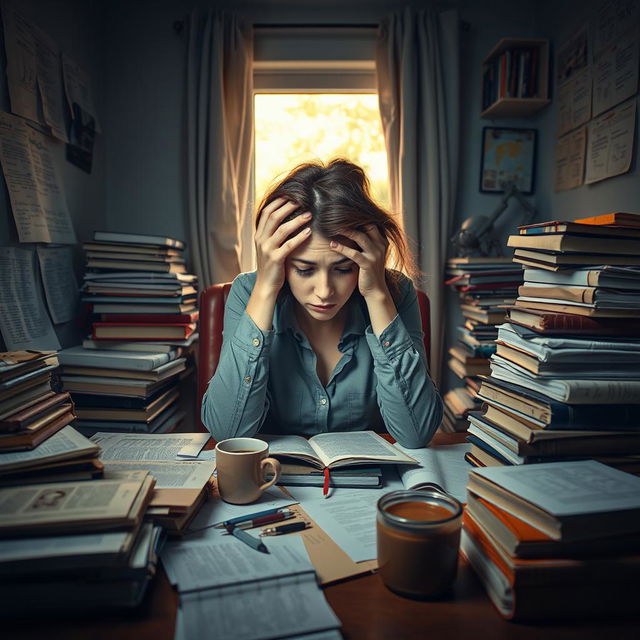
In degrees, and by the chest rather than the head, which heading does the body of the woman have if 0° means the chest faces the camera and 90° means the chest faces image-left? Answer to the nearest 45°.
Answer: approximately 0°

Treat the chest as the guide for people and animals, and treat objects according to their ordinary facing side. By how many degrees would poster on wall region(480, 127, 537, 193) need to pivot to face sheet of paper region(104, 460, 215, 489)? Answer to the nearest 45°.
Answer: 0° — it already faces it

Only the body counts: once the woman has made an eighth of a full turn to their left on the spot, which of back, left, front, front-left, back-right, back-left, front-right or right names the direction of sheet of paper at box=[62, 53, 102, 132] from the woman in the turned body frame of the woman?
back

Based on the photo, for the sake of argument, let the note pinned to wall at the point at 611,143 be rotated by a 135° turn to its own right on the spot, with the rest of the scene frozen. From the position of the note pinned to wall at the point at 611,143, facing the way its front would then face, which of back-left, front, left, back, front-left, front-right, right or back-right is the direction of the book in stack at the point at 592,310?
back

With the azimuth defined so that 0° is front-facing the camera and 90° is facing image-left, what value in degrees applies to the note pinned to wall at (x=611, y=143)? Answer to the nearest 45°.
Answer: approximately 45°

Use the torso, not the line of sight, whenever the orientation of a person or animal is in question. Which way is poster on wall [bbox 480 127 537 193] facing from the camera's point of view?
toward the camera

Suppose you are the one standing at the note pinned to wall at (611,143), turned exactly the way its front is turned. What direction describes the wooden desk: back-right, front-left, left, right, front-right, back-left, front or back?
front-left

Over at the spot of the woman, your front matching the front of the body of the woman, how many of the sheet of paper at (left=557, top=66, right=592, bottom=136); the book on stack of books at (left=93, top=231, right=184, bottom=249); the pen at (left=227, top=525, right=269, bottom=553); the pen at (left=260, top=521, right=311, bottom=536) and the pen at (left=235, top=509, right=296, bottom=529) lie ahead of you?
3

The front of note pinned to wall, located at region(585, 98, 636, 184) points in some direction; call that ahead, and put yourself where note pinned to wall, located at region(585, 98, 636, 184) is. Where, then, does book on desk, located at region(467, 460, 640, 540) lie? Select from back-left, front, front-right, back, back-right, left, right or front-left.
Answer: front-left

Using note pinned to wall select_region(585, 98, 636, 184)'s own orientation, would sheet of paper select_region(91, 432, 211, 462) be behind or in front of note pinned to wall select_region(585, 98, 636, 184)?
in front

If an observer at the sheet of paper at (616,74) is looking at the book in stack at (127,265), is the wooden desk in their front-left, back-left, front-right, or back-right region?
front-left

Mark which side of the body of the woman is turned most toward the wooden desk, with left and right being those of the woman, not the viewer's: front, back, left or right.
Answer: front

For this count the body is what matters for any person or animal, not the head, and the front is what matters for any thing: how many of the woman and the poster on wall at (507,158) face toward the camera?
2

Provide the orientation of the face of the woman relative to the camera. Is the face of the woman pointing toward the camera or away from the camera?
toward the camera

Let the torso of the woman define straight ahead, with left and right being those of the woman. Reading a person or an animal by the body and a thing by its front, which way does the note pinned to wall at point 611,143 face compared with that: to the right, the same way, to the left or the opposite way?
to the right

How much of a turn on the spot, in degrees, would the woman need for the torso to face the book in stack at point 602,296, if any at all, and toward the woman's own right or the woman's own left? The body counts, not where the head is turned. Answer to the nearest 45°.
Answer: approximately 45° to the woman's own left

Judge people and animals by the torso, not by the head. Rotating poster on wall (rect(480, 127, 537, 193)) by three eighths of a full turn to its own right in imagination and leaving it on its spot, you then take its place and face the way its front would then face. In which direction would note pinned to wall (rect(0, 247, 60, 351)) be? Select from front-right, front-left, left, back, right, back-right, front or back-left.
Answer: left

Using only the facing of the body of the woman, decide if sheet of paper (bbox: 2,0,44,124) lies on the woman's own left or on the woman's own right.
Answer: on the woman's own right

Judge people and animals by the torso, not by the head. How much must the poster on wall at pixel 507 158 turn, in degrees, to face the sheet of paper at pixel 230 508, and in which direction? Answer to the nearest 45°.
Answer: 0° — it already faces it
